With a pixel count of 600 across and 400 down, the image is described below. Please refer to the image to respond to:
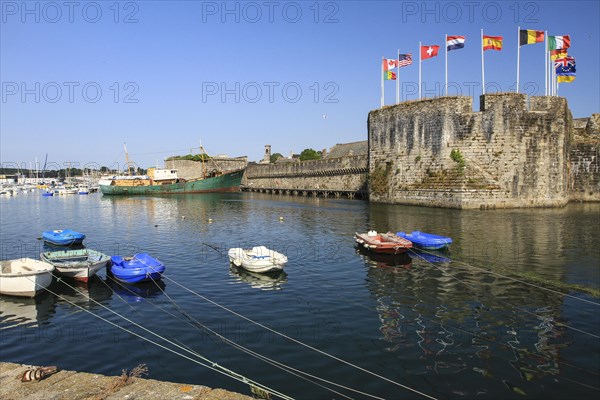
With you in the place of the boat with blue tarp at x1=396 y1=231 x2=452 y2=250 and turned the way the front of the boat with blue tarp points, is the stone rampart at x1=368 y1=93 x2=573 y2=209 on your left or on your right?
on your left

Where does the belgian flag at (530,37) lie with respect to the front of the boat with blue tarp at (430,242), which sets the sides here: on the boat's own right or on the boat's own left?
on the boat's own left

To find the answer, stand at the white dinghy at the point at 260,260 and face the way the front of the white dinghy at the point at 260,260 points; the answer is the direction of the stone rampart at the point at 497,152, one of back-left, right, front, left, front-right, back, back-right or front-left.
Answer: left

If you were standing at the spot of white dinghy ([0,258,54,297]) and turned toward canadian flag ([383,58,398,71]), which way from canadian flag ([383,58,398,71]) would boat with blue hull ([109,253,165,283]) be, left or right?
right

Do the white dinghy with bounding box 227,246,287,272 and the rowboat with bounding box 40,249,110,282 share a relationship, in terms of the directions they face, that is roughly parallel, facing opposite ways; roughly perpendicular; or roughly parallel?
roughly parallel

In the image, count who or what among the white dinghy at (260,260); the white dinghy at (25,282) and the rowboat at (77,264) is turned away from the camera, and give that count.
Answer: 0

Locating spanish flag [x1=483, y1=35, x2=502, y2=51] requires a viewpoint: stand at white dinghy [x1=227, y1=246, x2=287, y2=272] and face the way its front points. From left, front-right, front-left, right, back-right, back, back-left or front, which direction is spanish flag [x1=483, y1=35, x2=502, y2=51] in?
left

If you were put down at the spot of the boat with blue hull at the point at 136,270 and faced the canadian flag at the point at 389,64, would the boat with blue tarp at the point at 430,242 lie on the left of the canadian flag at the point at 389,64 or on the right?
right

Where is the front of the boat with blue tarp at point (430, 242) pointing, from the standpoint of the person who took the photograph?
facing to the right of the viewer
